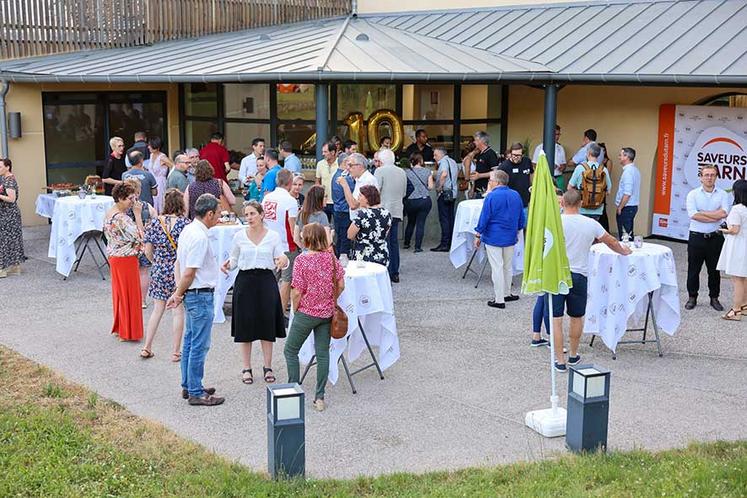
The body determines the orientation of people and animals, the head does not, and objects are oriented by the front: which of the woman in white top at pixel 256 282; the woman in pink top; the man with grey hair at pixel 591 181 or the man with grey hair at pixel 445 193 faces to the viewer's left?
the man with grey hair at pixel 445 193

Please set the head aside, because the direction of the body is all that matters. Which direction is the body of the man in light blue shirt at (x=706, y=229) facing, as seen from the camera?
toward the camera

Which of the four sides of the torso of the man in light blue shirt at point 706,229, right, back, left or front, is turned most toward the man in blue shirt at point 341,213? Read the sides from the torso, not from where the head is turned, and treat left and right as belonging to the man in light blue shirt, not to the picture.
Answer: right

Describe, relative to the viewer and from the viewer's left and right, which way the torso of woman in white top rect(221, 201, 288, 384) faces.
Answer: facing the viewer

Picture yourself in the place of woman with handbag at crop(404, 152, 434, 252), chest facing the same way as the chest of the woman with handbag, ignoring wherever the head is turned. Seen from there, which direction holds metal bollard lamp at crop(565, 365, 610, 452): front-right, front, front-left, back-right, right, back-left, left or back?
back

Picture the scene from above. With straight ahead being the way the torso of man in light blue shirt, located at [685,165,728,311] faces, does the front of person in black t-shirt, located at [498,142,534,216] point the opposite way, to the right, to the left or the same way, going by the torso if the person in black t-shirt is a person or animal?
the same way

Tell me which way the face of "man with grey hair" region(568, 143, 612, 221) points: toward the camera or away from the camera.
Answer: away from the camera

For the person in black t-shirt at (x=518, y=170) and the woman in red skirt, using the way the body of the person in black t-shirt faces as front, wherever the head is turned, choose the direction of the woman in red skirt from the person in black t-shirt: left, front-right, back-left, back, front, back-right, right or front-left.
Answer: front-right

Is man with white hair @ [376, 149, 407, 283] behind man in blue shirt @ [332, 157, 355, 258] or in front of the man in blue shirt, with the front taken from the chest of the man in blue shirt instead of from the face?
in front

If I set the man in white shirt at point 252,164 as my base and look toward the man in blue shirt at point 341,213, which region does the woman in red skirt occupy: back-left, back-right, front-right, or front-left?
front-right

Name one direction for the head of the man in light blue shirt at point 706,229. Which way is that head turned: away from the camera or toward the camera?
toward the camera

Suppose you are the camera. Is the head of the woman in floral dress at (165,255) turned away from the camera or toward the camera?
away from the camera

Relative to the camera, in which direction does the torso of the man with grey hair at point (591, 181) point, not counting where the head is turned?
away from the camera

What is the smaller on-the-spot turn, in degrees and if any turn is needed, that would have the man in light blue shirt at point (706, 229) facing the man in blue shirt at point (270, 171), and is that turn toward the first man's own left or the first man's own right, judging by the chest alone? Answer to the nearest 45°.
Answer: approximately 90° to the first man's own right
